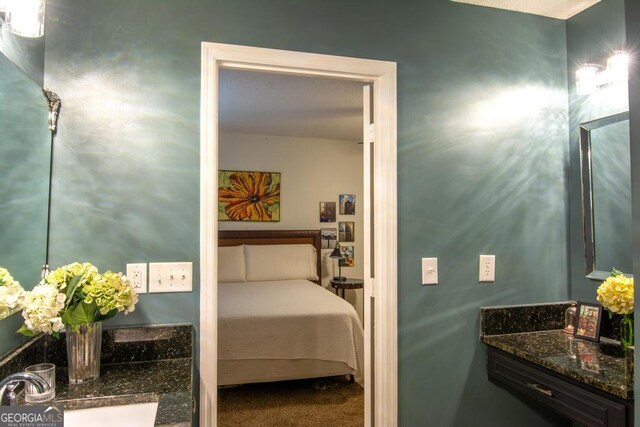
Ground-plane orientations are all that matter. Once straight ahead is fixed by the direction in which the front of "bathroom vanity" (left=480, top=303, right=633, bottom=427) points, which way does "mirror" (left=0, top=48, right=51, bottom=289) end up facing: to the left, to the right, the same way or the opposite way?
the opposite way

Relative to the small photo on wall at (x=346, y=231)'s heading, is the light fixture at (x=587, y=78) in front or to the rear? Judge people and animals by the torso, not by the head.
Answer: in front

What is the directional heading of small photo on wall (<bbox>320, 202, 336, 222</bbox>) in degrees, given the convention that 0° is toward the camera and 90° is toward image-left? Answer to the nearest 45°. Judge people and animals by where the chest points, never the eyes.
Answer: approximately 0°

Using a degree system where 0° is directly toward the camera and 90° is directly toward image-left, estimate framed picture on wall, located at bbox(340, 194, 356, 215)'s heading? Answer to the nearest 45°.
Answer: approximately 0°

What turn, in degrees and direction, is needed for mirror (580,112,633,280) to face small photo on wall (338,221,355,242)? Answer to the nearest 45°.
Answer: approximately 90° to its right

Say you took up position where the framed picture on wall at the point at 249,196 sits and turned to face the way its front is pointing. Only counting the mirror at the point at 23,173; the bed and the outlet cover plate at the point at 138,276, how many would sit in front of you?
3

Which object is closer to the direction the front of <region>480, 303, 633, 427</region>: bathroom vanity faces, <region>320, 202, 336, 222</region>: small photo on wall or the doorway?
the doorway

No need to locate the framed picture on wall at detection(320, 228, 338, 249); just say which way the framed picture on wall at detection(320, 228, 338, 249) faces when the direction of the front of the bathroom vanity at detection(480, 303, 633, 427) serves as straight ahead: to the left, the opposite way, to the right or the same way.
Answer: to the left

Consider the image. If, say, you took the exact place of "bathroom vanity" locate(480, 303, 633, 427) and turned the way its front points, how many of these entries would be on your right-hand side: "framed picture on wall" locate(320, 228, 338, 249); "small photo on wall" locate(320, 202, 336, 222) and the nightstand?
3

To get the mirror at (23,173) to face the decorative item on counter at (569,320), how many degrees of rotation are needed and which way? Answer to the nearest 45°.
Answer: approximately 45° to its left
